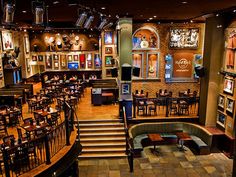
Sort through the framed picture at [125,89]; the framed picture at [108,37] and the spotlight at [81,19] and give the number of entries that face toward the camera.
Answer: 2

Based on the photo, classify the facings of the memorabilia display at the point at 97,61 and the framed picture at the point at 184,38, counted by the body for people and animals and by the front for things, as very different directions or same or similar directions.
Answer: same or similar directions

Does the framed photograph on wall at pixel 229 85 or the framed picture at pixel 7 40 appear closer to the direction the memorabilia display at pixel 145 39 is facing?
the framed photograph on wall

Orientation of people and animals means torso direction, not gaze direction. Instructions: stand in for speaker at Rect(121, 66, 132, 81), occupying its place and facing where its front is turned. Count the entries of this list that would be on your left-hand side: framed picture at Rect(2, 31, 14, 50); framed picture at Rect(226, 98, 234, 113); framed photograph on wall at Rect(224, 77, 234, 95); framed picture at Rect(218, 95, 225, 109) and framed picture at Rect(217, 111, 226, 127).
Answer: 4

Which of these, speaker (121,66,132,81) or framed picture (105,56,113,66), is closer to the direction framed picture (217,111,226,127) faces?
the speaker

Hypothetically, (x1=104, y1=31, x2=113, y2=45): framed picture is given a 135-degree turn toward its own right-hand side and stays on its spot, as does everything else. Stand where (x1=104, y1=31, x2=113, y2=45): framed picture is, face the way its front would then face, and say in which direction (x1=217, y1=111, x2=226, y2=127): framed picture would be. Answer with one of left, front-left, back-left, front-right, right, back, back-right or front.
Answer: back

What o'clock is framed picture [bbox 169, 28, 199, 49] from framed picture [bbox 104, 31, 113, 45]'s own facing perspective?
framed picture [bbox 169, 28, 199, 49] is roughly at 10 o'clock from framed picture [bbox 104, 31, 113, 45].

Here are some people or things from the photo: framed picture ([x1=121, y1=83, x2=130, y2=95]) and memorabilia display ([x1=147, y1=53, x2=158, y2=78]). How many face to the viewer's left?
0

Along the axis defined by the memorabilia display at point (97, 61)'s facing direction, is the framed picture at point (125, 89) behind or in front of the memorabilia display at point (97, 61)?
in front

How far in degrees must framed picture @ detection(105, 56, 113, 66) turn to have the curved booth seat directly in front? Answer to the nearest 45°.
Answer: approximately 45° to its left

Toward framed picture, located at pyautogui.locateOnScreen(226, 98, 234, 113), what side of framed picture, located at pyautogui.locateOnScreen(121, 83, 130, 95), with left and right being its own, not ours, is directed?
left

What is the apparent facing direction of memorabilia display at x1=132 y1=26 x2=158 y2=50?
toward the camera

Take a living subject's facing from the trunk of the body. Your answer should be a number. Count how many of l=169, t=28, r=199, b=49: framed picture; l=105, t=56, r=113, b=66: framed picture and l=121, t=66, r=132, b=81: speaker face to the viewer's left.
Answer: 0

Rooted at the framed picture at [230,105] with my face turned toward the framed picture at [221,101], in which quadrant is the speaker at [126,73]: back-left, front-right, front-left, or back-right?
front-left

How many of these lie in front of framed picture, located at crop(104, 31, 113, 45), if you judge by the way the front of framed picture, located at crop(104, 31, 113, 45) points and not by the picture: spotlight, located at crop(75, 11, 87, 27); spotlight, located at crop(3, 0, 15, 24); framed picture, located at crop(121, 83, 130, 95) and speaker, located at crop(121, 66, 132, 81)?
4
